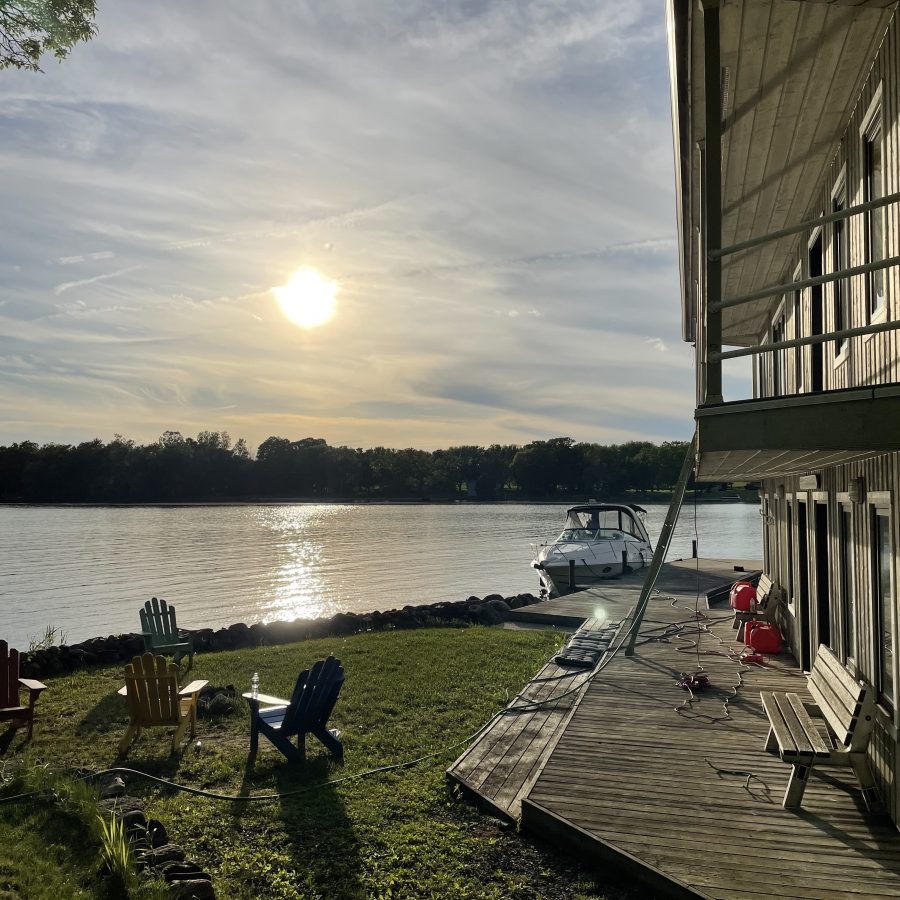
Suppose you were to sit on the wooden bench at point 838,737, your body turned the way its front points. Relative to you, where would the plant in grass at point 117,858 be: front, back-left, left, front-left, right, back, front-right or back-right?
front-left

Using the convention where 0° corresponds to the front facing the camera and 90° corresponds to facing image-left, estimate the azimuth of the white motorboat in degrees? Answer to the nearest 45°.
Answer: approximately 45°

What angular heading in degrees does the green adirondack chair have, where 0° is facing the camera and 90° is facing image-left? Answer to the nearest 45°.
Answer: approximately 315°

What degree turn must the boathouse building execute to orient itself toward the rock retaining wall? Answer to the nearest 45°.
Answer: approximately 45° to its right

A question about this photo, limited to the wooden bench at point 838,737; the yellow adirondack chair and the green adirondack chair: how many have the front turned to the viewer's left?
1

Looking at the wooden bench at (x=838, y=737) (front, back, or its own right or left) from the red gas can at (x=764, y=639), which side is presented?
right

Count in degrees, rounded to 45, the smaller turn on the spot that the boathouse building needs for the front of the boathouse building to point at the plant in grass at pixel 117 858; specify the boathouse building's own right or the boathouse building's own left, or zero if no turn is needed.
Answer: approximately 45° to the boathouse building's own left

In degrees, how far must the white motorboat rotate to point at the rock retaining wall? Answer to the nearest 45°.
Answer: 0° — it already faces it

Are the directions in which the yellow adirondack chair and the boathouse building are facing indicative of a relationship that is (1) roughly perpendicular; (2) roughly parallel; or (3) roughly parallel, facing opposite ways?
roughly perpendicular

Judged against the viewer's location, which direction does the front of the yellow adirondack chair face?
facing away from the viewer and to the right of the viewer

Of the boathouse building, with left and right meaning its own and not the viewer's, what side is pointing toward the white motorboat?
right

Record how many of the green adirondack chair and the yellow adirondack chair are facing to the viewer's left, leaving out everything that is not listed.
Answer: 0

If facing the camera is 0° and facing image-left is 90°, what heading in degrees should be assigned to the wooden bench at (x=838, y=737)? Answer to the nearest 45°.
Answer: approximately 90°

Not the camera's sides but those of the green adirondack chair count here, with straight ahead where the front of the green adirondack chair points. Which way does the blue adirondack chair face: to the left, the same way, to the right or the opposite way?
the opposite way

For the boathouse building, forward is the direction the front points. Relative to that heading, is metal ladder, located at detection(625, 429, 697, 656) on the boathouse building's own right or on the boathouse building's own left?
on the boathouse building's own right

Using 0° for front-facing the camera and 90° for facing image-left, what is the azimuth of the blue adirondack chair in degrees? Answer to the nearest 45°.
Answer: approximately 135°
